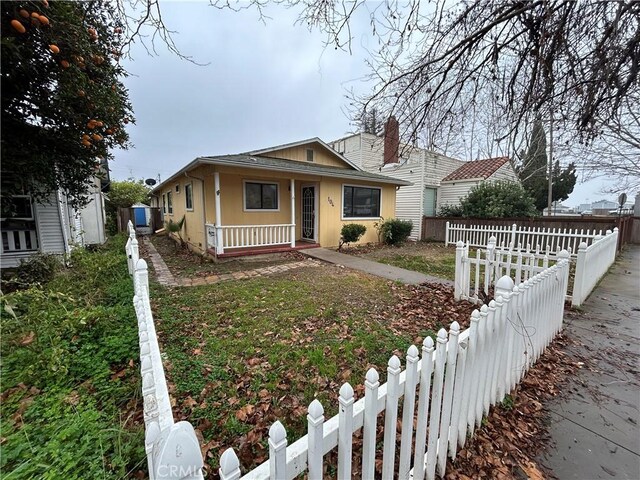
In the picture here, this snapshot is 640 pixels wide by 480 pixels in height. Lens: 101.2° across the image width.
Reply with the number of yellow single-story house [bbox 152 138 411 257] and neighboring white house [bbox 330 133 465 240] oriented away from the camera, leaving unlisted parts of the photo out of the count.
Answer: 0

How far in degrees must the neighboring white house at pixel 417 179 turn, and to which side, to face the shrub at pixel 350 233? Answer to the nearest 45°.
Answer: approximately 90° to its right

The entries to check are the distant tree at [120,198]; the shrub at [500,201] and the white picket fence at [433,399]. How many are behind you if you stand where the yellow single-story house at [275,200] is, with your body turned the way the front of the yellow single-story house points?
1

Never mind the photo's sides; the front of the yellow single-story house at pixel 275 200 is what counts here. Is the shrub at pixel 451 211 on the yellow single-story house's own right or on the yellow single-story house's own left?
on the yellow single-story house's own left

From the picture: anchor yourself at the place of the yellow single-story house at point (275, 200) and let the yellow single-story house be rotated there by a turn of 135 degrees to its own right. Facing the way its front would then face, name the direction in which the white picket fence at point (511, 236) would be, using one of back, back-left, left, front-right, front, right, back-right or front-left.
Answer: back

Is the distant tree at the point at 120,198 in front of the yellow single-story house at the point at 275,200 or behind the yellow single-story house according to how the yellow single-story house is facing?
behind

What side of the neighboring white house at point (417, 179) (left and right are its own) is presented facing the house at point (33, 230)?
right

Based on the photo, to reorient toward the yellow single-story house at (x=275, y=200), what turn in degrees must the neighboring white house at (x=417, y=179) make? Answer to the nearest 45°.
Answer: approximately 90° to its right

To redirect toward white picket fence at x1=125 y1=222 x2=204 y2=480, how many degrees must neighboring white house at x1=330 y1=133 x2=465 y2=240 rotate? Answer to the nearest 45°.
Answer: approximately 45° to its right

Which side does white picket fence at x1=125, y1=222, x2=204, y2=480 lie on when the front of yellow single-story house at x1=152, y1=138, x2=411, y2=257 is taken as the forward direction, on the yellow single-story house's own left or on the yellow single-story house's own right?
on the yellow single-story house's own right

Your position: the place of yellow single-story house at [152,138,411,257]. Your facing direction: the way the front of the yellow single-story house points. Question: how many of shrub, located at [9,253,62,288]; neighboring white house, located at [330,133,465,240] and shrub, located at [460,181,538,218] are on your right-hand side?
1

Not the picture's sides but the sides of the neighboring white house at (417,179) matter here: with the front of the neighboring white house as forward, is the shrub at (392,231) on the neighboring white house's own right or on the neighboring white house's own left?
on the neighboring white house's own right
